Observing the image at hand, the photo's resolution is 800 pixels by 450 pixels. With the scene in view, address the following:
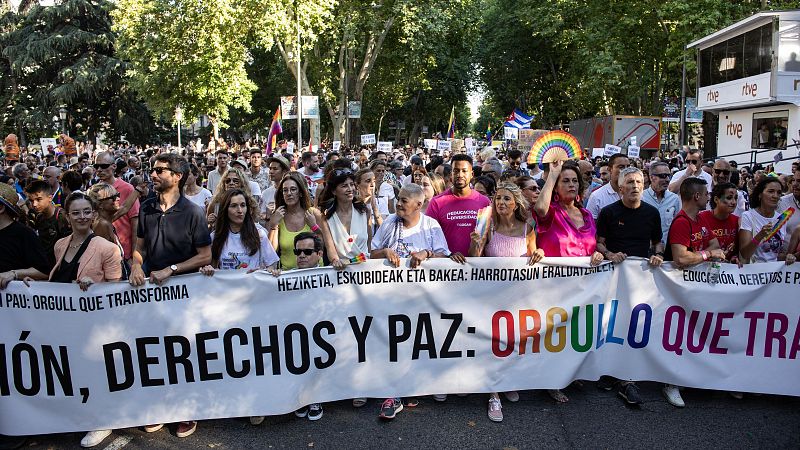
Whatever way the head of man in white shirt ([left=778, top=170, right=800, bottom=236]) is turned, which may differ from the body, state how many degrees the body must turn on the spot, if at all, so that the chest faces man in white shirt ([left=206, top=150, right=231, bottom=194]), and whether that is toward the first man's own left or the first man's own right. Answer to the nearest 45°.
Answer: approximately 90° to the first man's own right

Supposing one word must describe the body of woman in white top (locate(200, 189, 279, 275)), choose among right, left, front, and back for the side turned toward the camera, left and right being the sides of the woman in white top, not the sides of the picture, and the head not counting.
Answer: front

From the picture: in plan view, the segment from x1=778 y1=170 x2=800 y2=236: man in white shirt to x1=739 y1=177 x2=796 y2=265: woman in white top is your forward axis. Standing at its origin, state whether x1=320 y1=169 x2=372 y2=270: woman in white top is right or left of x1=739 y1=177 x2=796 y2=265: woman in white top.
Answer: right

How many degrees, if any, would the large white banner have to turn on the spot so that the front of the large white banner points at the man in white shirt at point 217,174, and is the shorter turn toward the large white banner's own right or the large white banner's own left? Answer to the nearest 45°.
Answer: approximately 135° to the large white banner's own right

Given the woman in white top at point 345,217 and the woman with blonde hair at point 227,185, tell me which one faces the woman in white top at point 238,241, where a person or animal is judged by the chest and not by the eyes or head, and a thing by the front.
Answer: the woman with blonde hair

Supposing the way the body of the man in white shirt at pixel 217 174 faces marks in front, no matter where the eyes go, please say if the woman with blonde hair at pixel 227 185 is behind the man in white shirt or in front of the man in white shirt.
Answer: in front

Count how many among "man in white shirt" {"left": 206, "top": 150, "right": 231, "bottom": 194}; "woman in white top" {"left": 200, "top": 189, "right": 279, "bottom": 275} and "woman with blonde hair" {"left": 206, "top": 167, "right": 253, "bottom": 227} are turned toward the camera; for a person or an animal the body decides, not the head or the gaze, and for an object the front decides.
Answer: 3

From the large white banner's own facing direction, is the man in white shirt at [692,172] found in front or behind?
behind

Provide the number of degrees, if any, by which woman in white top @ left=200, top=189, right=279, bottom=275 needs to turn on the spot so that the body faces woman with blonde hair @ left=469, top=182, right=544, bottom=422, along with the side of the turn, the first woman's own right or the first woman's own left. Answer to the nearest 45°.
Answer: approximately 90° to the first woman's own left

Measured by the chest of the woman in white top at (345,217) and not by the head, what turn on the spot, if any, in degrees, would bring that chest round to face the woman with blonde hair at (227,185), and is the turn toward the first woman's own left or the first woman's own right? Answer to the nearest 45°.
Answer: approximately 180°
